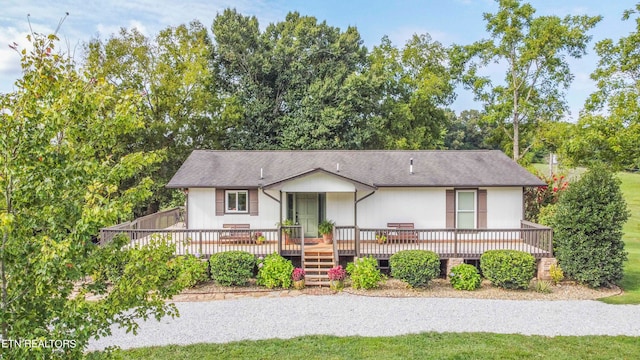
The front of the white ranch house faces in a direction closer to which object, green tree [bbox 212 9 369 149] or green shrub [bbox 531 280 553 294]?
the green shrub

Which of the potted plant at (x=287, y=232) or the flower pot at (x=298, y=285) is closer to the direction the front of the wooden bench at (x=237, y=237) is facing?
the flower pot

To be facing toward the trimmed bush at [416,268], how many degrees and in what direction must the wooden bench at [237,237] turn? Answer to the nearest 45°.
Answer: approximately 45° to its left

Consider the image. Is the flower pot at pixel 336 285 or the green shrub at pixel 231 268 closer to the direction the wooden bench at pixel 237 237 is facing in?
the green shrub

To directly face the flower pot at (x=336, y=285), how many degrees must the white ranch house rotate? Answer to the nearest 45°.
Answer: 0° — it already faces it

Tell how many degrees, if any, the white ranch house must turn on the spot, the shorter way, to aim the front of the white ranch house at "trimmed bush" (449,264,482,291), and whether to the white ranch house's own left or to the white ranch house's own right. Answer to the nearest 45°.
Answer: approximately 45° to the white ranch house's own left

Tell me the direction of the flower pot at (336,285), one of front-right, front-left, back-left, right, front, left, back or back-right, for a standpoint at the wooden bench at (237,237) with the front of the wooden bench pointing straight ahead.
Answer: front-left

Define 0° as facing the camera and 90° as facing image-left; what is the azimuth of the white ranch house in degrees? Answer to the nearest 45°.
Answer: approximately 0°

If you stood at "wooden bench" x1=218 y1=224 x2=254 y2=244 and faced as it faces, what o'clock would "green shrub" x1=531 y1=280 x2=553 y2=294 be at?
The green shrub is roughly at 10 o'clock from the wooden bench.

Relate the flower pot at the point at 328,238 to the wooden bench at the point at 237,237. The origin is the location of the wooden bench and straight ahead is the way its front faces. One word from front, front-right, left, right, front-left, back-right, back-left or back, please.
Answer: left

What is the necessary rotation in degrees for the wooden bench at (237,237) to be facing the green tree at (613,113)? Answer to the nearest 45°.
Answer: approximately 90° to its left

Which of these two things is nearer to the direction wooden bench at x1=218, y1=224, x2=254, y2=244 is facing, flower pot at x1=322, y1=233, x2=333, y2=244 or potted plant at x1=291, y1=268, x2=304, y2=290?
the potted plant

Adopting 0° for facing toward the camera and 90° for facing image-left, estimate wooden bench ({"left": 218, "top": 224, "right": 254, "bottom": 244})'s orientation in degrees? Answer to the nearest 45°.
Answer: approximately 0°

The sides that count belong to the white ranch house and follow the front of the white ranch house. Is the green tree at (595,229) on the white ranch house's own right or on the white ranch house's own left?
on the white ranch house's own left
